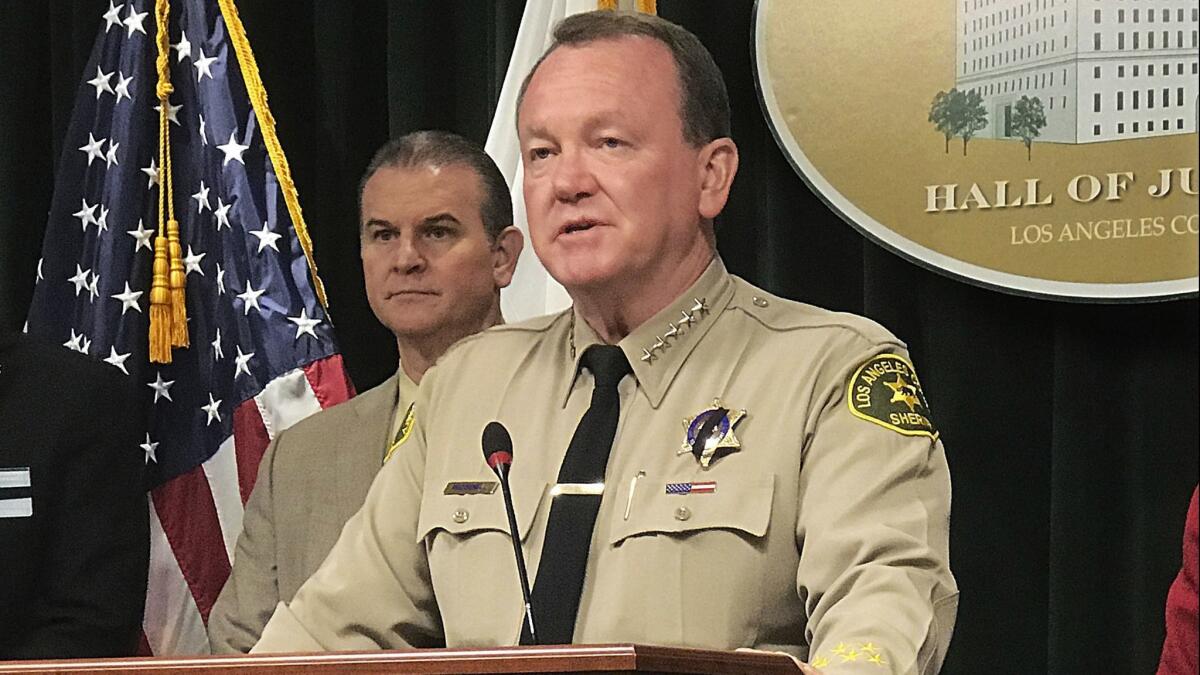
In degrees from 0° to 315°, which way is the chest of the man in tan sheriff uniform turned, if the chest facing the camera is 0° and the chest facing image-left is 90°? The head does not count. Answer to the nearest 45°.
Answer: approximately 45°

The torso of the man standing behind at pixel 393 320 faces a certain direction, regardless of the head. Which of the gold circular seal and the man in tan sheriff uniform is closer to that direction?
the man in tan sheriff uniform

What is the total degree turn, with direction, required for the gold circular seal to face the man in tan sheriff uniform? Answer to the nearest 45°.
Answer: approximately 45° to its right

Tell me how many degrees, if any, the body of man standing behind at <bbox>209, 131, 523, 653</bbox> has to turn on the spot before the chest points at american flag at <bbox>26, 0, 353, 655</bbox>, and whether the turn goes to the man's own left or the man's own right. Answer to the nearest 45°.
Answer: approximately 90° to the man's own right

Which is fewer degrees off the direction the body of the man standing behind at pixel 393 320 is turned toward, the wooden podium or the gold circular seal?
the wooden podium

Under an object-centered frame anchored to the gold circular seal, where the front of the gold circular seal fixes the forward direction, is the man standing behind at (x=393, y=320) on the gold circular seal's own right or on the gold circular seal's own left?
on the gold circular seal's own right
